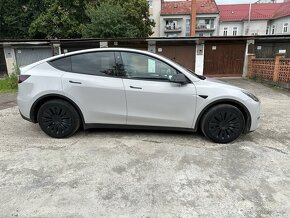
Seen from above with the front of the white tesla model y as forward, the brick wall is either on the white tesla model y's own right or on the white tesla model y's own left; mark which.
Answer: on the white tesla model y's own left

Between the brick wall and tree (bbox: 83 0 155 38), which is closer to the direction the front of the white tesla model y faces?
the brick wall

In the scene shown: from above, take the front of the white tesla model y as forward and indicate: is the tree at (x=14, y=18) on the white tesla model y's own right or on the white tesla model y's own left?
on the white tesla model y's own left

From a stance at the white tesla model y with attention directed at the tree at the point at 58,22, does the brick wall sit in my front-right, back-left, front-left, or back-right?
front-right

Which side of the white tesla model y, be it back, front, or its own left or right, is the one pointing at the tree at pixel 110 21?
left

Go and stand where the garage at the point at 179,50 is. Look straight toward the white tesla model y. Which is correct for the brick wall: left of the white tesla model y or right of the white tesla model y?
left

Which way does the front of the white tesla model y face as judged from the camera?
facing to the right of the viewer

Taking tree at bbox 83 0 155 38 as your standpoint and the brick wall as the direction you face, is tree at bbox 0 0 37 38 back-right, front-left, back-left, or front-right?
back-right

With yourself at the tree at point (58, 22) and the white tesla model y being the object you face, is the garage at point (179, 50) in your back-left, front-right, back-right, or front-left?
front-left
